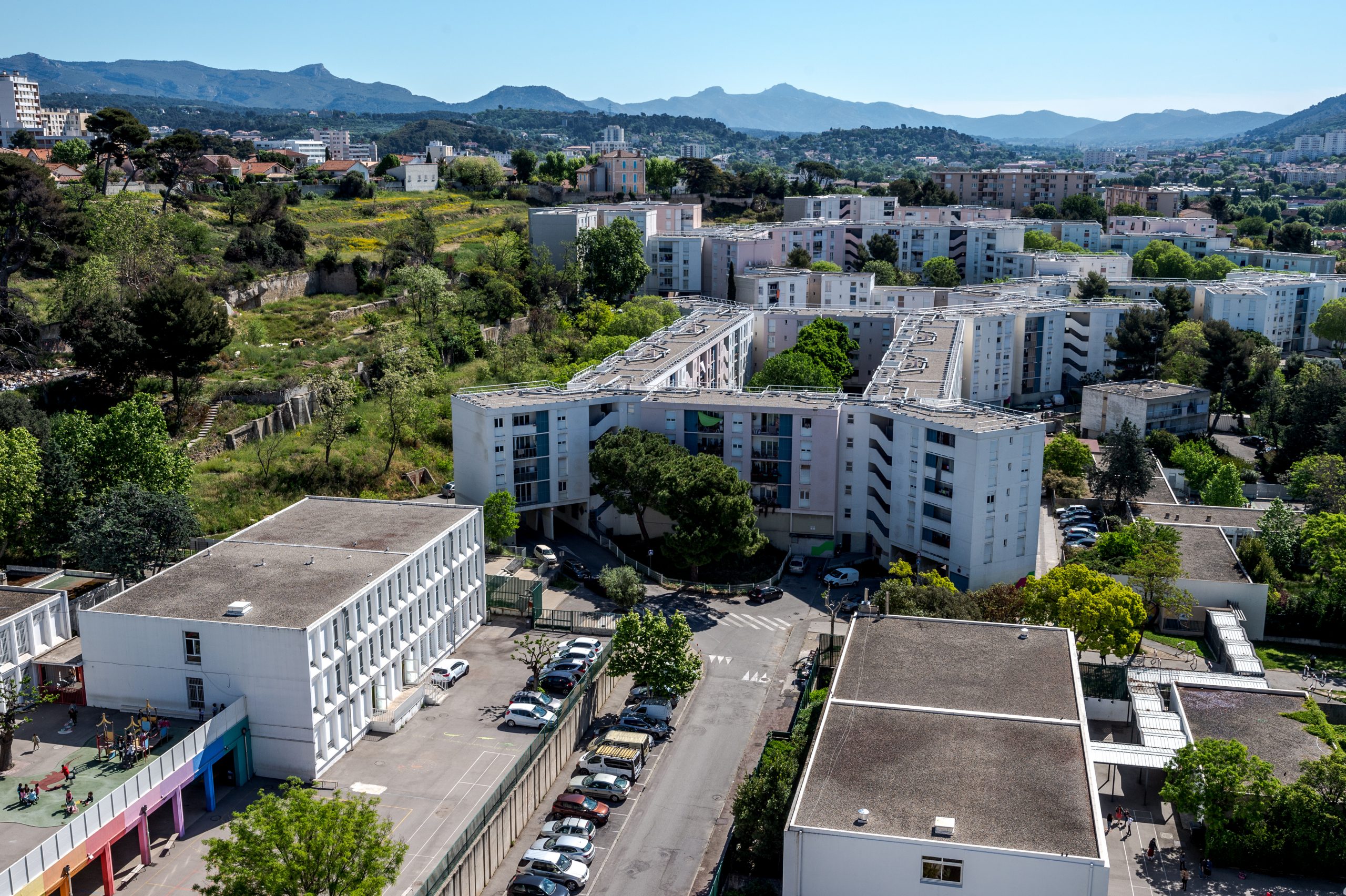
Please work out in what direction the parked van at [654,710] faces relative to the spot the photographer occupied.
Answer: facing to the left of the viewer

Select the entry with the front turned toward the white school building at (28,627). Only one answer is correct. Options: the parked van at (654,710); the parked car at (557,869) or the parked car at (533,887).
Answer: the parked van at (654,710)

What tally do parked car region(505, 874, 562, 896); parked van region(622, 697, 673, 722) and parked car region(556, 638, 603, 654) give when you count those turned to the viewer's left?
2

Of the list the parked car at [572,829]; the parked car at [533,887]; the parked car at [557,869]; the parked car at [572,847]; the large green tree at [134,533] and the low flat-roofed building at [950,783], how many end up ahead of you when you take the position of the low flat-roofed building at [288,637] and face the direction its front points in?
5

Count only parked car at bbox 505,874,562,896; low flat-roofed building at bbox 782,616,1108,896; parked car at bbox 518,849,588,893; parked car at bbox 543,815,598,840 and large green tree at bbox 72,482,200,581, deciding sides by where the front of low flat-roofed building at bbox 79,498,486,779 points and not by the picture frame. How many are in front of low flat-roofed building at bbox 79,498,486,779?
4

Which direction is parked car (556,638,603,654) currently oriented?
to the viewer's left

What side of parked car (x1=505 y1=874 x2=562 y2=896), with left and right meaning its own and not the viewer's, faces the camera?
right

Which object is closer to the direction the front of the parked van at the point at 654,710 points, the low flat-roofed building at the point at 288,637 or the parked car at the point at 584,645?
the low flat-roofed building
